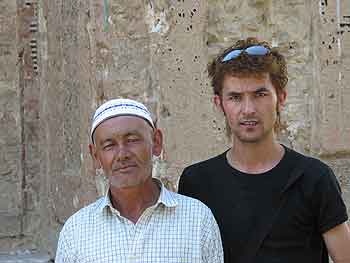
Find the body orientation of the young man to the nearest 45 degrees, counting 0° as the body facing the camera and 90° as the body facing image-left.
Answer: approximately 0°

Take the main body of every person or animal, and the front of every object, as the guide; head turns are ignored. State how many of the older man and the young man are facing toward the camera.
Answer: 2

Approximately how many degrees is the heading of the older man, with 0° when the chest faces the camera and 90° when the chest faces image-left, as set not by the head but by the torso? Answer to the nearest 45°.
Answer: approximately 0°

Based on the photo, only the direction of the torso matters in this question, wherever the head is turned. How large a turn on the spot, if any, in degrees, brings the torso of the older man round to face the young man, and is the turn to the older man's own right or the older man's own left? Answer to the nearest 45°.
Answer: approximately 90° to the older man's own left

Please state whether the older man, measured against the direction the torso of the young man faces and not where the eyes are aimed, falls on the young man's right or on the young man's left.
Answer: on the young man's right
